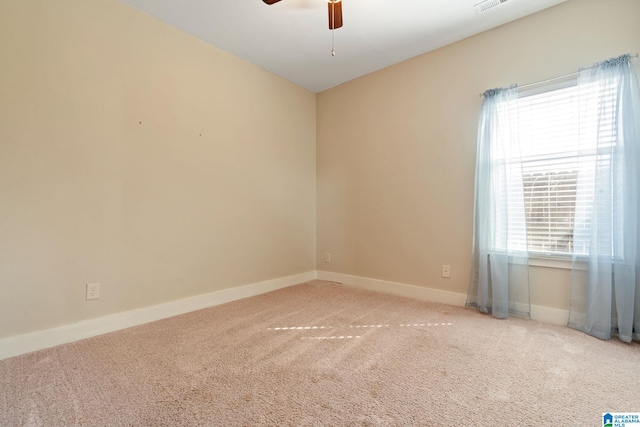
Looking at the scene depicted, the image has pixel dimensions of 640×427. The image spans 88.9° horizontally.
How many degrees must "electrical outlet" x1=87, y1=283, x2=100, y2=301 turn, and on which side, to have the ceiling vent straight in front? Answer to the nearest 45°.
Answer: approximately 45° to its left

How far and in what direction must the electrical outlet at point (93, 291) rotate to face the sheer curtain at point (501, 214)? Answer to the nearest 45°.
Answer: approximately 45° to its left

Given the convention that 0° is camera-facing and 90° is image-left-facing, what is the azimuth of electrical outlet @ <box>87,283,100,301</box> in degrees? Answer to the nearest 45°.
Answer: approximately 0°

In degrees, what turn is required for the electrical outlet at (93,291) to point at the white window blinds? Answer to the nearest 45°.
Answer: approximately 45° to its left
